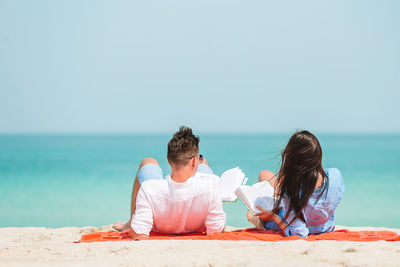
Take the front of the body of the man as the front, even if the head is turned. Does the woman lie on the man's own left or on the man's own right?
on the man's own right

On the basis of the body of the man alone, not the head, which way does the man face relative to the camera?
away from the camera
